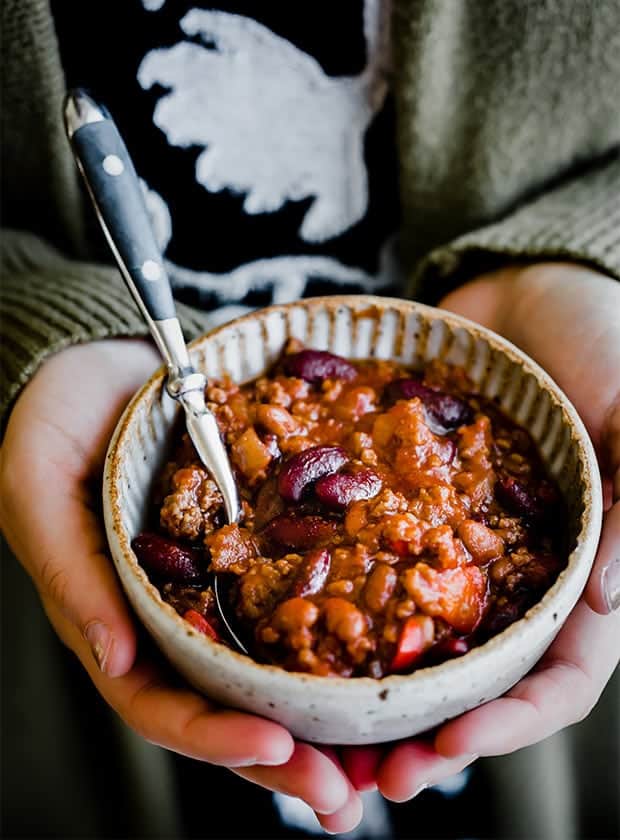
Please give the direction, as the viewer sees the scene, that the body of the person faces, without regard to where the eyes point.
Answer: toward the camera
